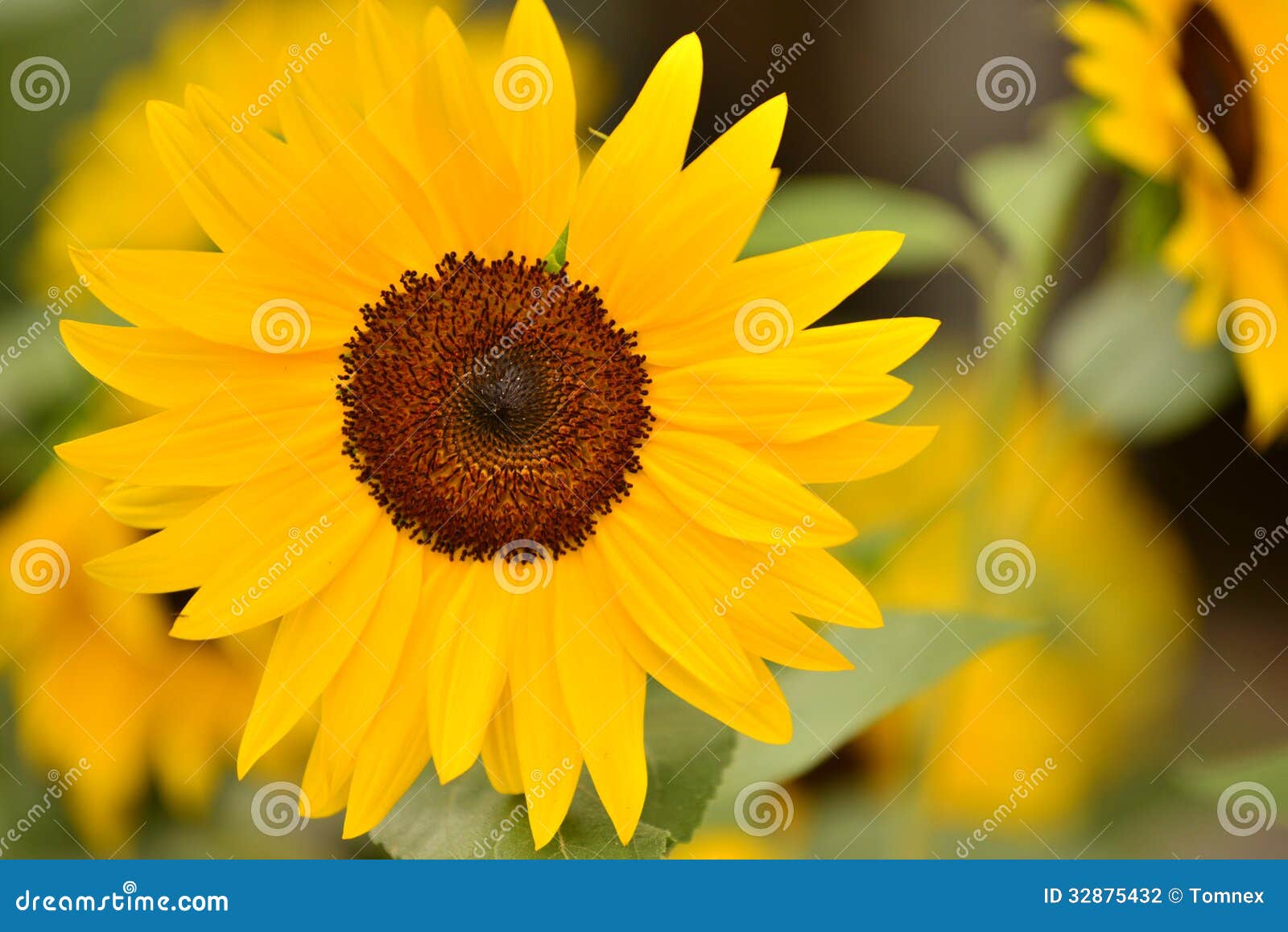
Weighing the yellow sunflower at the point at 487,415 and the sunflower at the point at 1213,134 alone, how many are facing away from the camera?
0

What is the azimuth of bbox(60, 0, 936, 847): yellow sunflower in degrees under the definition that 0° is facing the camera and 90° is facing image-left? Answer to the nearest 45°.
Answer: approximately 0°
